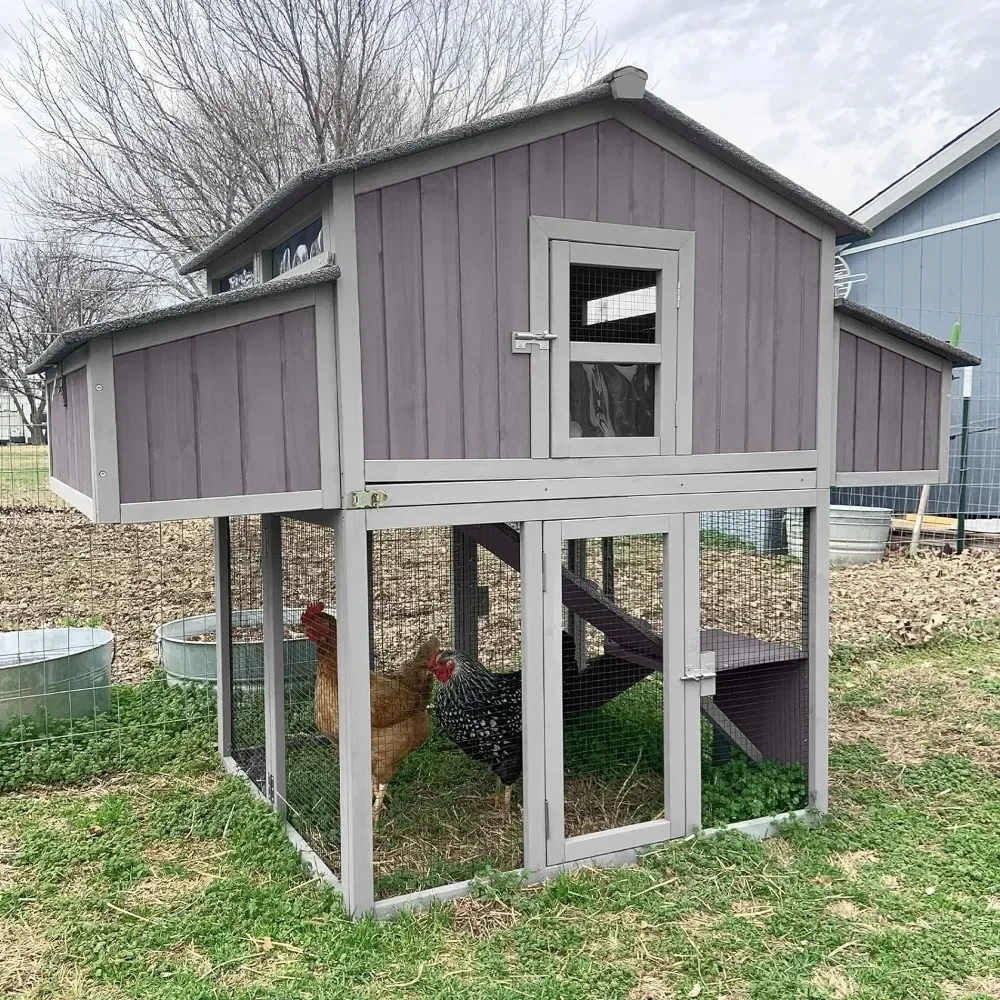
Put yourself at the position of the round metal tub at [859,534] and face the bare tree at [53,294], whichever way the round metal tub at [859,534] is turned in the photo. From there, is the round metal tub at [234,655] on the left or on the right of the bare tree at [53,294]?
left

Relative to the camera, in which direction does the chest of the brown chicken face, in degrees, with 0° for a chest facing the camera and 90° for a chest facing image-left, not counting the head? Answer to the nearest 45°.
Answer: approximately 90°

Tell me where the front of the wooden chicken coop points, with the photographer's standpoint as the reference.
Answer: facing the viewer and to the right of the viewer

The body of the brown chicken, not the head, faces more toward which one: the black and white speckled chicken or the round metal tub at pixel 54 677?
the round metal tub

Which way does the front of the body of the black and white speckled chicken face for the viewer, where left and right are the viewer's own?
facing to the left of the viewer

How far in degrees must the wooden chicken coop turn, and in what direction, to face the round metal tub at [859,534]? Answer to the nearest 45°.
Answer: approximately 90° to its left

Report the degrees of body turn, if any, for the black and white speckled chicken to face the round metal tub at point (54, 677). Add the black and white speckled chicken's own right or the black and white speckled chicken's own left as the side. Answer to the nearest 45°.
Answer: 0° — it already faces it

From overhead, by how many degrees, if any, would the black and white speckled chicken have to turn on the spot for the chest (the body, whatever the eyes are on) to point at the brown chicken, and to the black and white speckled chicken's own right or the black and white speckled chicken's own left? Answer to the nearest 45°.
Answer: approximately 45° to the black and white speckled chicken's own left

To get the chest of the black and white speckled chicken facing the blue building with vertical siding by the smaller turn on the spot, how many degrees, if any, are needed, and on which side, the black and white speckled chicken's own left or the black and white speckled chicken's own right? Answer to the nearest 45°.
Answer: approximately 135° to the black and white speckled chicken's own right

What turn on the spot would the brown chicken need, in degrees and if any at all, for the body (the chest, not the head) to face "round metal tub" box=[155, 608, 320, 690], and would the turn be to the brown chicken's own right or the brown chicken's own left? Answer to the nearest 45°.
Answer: approximately 45° to the brown chicken's own right

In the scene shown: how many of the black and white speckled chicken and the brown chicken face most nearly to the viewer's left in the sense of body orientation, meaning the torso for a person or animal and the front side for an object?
2
